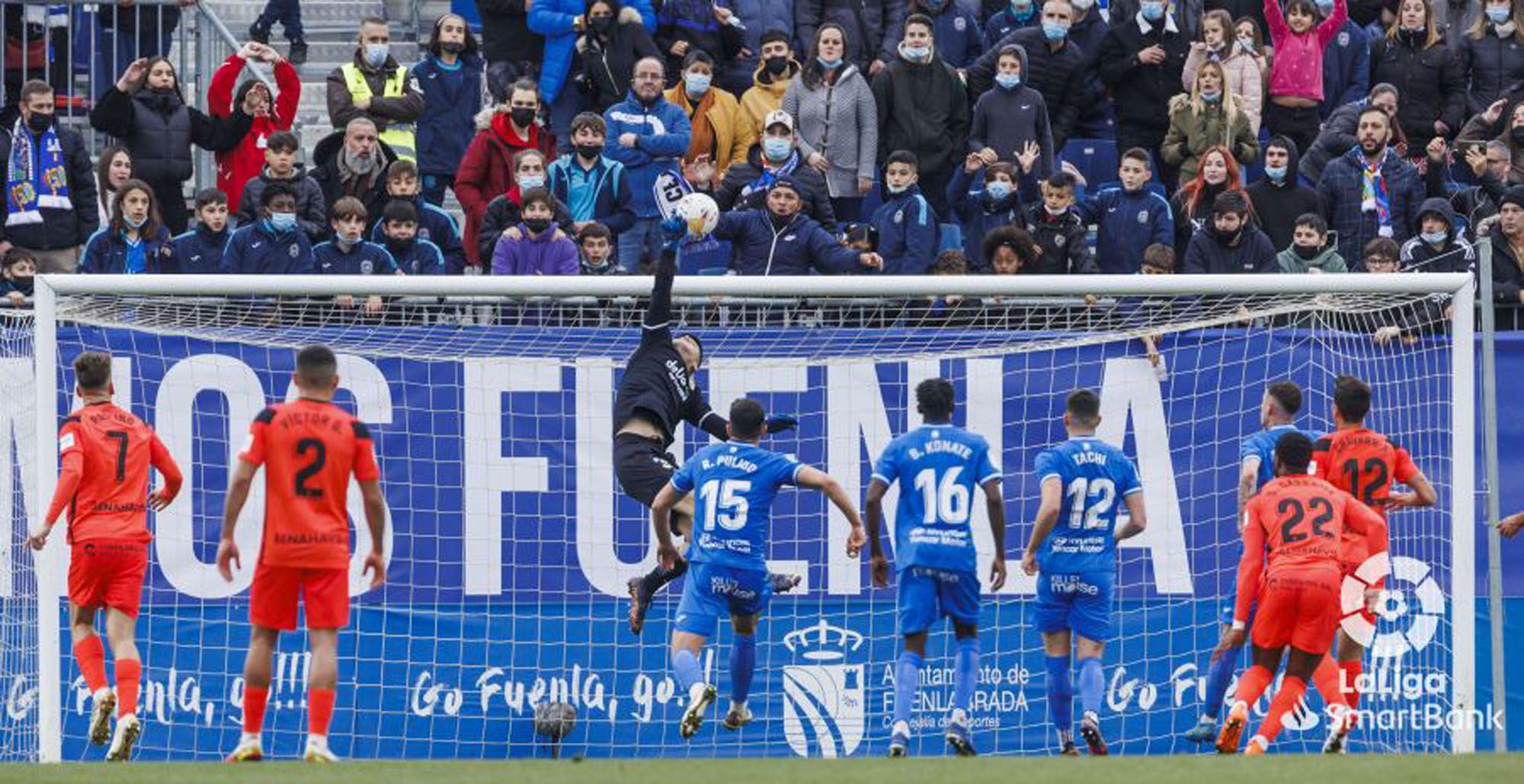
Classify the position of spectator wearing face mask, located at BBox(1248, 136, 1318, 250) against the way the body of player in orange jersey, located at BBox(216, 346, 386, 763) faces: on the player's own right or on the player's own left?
on the player's own right

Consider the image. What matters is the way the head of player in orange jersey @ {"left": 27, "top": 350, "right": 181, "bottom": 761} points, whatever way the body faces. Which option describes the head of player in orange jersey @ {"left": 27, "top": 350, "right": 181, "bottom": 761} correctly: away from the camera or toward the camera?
away from the camera

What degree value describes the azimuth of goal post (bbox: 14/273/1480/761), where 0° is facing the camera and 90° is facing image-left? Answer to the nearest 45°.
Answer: approximately 0°

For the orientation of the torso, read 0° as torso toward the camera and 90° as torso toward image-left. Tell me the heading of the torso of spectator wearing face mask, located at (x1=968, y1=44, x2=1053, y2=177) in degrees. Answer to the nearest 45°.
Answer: approximately 0°

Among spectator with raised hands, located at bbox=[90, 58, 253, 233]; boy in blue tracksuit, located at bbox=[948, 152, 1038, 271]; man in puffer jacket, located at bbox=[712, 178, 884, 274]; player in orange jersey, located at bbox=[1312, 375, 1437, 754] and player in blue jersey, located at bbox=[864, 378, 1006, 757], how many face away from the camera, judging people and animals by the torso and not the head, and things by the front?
2

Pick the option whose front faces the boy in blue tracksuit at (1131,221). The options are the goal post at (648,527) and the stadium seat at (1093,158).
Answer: the stadium seat

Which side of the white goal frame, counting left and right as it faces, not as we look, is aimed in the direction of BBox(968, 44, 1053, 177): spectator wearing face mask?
back

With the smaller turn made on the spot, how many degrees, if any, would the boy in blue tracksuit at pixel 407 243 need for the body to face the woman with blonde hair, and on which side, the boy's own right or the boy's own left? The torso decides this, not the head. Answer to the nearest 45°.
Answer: approximately 90° to the boy's own left

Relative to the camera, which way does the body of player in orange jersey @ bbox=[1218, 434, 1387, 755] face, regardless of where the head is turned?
away from the camera
